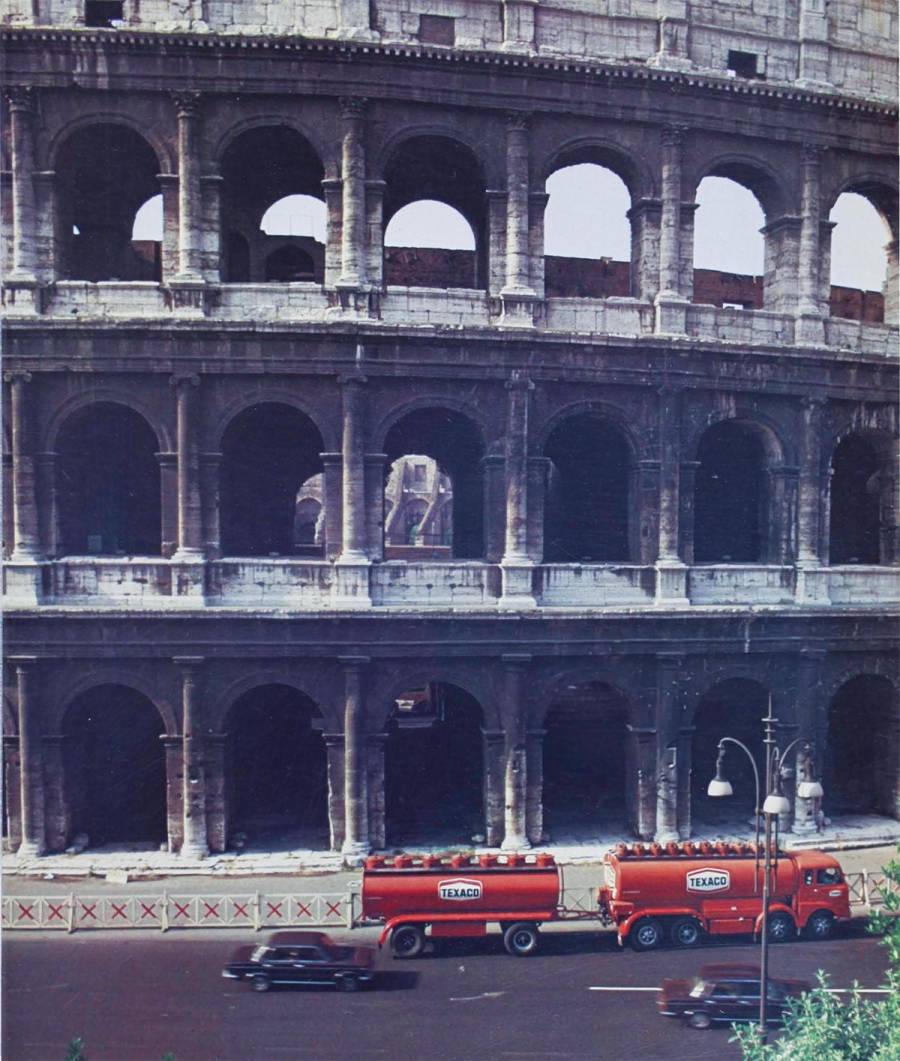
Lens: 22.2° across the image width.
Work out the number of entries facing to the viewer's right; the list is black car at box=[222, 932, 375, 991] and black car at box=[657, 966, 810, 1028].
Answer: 2

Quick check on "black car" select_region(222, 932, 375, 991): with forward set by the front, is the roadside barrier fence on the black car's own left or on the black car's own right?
on the black car's own left

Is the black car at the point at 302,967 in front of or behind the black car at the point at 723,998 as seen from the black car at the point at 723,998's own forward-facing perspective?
behind

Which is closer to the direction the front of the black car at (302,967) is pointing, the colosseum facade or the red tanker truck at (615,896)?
the red tanker truck

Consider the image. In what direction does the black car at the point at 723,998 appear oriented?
to the viewer's right

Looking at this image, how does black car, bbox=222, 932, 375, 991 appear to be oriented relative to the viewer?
to the viewer's right

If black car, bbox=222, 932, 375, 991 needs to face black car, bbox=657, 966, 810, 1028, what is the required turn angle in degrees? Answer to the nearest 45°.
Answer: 0° — it already faces it
